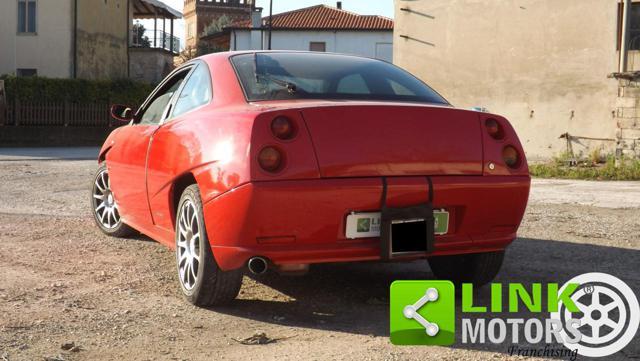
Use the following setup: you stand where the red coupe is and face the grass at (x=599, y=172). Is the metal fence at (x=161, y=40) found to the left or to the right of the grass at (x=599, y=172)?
left

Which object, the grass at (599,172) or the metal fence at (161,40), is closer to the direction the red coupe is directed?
the metal fence

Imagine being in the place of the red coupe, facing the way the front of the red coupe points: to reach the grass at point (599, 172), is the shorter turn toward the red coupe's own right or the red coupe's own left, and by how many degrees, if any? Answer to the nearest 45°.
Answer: approximately 90° to the red coupe's own right

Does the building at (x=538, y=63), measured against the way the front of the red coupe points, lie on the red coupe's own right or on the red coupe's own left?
on the red coupe's own right

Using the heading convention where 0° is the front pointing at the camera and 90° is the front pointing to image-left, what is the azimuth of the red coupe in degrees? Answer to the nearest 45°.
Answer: approximately 135°

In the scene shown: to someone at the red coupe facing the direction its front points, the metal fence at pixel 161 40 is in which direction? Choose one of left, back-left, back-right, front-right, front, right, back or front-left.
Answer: front-right

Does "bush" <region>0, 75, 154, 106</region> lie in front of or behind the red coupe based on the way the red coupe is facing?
in front

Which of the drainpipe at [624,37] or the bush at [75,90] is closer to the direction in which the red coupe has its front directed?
the bush

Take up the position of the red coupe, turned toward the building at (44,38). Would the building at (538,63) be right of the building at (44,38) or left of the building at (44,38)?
right

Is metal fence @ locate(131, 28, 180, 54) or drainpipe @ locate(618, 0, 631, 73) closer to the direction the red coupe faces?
the metal fence

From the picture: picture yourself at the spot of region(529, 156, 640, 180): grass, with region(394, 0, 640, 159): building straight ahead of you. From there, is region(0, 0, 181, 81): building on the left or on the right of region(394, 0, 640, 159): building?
left
